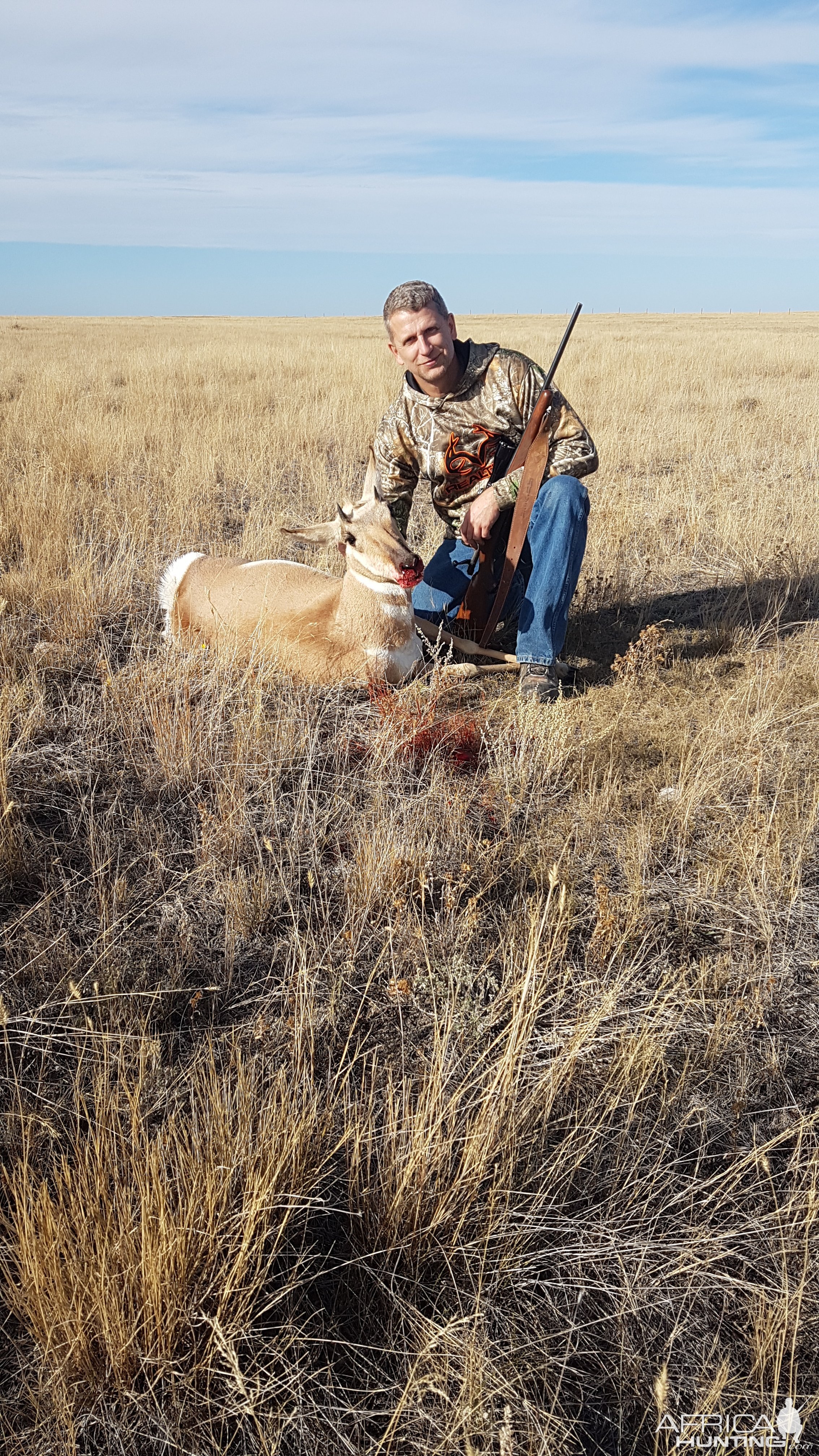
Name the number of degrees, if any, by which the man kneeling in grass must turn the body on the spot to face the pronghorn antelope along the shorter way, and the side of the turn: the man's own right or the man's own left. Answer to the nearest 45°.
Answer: approximately 45° to the man's own right

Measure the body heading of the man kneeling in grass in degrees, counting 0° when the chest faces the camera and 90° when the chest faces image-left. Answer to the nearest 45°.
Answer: approximately 0°
